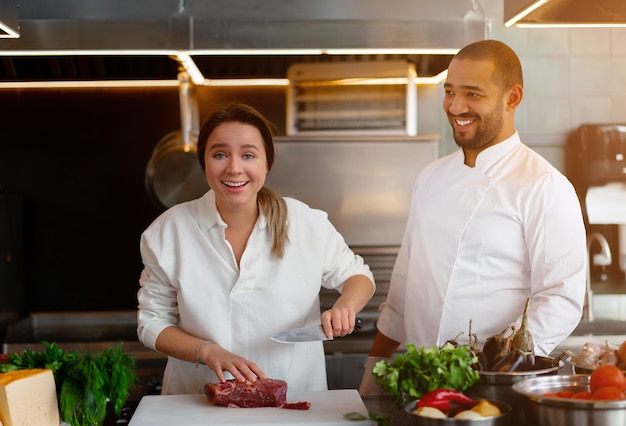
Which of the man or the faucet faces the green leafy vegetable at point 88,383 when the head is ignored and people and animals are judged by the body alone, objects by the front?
the man

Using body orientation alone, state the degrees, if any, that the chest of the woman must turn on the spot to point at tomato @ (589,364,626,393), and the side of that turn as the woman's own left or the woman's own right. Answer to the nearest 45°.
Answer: approximately 45° to the woman's own left

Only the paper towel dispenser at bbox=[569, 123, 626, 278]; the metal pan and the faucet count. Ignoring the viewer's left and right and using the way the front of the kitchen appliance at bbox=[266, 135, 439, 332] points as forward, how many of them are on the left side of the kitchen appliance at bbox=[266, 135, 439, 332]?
2

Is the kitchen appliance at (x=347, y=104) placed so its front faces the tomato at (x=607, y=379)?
yes

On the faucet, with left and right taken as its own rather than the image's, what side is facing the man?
right

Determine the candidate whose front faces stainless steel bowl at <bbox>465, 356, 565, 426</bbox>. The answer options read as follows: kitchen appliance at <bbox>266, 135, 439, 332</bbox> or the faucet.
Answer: the kitchen appliance

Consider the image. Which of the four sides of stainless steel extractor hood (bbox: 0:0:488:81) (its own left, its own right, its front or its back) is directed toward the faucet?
left

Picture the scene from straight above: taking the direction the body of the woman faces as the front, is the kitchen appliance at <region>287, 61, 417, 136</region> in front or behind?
behind

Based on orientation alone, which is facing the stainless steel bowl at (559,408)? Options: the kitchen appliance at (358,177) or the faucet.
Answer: the kitchen appliance

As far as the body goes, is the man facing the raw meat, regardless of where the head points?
yes

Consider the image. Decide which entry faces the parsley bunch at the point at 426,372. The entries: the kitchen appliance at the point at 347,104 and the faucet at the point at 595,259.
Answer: the kitchen appliance

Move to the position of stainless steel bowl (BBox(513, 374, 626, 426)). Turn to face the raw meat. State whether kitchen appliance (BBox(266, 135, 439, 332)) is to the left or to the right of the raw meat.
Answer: right
